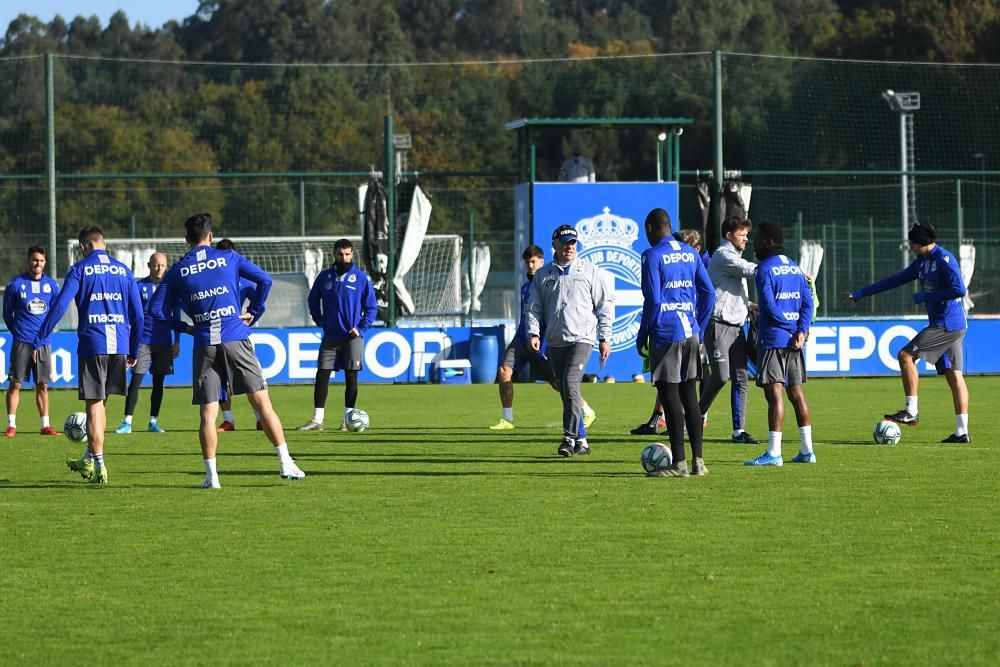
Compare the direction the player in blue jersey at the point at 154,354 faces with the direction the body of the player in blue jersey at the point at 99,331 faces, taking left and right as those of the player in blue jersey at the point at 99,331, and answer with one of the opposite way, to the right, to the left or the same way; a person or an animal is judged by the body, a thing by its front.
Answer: the opposite way

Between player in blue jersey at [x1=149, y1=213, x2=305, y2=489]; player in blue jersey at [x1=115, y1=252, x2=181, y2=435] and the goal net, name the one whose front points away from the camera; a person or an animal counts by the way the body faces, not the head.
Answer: player in blue jersey at [x1=149, y1=213, x2=305, y2=489]

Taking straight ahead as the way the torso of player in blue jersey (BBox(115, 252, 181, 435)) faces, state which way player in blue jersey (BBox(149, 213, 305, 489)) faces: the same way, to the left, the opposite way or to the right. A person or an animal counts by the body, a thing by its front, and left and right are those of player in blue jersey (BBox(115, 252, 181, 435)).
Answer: the opposite way

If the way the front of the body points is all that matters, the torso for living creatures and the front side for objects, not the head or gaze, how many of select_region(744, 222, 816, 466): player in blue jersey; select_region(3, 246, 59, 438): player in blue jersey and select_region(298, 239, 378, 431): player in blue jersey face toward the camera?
2

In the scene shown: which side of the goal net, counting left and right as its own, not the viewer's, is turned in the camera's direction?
front

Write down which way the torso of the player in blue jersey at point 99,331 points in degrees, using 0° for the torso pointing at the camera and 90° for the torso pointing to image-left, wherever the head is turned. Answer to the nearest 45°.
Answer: approximately 180°

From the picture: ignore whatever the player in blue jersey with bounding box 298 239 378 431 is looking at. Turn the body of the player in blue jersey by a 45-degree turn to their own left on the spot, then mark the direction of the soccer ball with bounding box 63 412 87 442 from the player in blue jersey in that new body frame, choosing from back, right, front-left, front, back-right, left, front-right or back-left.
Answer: right

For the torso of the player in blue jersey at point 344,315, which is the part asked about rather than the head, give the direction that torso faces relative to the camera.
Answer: toward the camera

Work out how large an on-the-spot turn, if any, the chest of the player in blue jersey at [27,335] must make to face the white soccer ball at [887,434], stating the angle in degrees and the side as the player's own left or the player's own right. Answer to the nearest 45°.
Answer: approximately 45° to the player's own left

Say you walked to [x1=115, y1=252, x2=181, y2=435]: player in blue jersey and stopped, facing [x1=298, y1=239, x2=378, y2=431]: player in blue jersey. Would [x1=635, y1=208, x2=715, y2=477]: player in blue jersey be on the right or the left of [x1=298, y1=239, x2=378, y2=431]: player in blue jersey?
right

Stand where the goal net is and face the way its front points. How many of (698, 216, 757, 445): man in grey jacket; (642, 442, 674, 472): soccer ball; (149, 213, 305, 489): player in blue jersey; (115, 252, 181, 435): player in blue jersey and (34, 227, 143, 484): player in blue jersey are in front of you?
5

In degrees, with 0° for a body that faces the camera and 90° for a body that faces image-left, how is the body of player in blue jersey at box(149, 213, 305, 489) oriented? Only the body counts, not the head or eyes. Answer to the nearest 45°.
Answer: approximately 180°

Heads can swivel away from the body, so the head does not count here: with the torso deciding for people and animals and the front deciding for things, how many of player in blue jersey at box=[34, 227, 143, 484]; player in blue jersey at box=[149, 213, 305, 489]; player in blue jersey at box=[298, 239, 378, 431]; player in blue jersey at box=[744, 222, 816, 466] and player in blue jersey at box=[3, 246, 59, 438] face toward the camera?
2

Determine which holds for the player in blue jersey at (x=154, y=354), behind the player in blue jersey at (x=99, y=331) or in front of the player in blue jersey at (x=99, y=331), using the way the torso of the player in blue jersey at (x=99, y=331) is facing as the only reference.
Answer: in front

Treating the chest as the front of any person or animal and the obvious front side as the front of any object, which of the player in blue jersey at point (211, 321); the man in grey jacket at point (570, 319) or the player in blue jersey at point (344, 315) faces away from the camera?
the player in blue jersey at point (211, 321)
